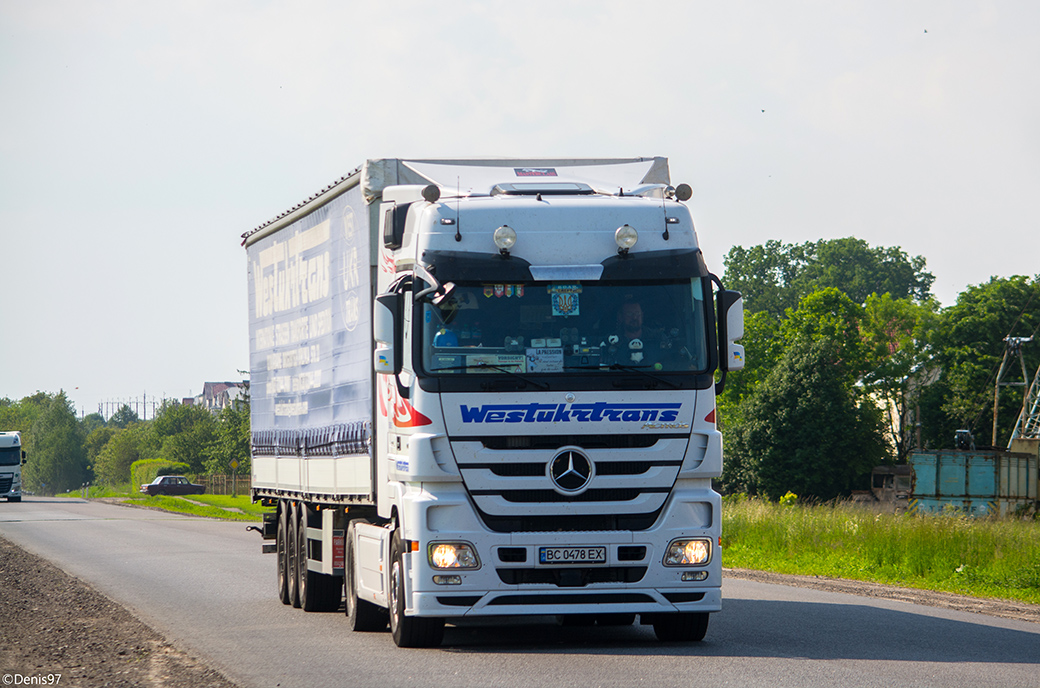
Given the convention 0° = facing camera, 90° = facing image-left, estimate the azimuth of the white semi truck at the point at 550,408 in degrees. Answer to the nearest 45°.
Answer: approximately 0°
